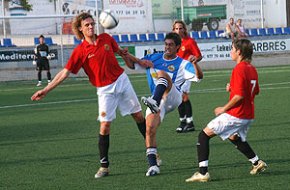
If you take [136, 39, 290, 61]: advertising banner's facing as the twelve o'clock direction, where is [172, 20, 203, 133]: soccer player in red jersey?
The soccer player in red jersey is roughly at 12 o'clock from the advertising banner.

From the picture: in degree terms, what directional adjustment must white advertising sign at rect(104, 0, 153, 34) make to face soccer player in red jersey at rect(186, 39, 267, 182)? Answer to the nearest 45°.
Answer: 0° — it already faces them

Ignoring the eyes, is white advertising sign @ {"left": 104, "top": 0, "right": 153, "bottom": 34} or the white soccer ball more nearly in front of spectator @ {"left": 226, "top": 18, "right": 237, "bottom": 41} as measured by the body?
the white soccer ball

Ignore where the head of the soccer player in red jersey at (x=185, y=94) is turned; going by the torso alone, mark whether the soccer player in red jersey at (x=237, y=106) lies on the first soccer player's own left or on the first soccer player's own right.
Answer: on the first soccer player's own left

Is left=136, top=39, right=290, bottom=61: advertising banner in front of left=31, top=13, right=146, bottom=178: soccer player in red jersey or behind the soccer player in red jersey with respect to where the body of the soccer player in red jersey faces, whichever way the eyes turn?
behind

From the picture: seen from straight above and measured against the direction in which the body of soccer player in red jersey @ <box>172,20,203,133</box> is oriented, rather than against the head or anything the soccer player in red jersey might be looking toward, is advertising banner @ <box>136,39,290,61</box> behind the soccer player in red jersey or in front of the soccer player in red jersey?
behind

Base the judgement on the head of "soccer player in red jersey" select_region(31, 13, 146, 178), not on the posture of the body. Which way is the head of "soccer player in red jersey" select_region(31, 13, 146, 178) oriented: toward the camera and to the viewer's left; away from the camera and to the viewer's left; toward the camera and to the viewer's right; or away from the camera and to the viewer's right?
toward the camera and to the viewer's right

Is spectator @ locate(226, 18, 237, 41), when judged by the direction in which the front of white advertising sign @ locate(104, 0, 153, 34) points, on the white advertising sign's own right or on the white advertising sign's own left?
on the white advertising sign's own left

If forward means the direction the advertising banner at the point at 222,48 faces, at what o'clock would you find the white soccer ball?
The white soccer ball is roughly at 12 o'clock from the advertising banner.

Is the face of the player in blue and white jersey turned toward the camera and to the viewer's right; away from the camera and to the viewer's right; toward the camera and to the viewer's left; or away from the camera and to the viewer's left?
toward the camera and to the viewer's left
